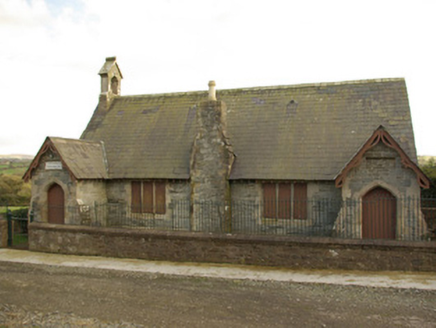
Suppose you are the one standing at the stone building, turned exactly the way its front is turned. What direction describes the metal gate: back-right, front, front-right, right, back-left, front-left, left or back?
right

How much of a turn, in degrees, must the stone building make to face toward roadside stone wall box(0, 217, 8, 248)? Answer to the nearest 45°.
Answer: approximately 90° to its right

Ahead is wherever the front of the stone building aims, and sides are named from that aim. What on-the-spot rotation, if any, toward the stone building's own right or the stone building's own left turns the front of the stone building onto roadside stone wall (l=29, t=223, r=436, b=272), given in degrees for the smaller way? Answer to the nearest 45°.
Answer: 0° — it already faces it

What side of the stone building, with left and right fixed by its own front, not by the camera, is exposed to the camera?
front

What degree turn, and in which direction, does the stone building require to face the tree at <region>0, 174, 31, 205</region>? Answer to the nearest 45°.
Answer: approximately 135° to its right

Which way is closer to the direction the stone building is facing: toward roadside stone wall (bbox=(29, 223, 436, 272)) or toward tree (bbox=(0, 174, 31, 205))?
the roadside stone wall
